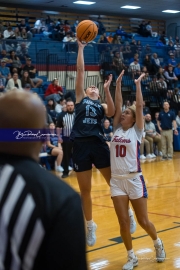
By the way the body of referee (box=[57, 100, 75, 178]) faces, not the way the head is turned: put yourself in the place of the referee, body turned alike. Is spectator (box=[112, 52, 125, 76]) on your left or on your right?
on your left

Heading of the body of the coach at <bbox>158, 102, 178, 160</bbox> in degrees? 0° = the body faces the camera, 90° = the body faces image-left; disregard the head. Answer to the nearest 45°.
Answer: approximately 0°

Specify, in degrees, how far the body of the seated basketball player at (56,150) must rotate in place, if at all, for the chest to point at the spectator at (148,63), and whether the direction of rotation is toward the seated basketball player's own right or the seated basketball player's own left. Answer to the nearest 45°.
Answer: approximately 90° to the seated basketball player's own left

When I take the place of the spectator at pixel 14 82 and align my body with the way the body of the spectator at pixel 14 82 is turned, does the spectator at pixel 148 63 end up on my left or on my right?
on my left

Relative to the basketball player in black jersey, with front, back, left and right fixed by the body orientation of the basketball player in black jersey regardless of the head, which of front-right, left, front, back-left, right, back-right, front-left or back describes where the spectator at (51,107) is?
back

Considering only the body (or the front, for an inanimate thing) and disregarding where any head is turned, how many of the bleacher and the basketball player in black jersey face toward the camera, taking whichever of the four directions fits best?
2

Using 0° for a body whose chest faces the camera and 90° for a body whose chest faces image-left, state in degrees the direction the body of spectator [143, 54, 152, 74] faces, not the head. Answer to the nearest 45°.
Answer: approximately 45°

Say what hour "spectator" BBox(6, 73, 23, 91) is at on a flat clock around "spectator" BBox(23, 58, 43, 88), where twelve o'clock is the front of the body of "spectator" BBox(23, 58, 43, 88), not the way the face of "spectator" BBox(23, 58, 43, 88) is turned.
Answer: "spectator" BBox(6, 73, 23, 91) is roughly at 2 o'clock from "spectator" BBox(23, 58, 43, 88).

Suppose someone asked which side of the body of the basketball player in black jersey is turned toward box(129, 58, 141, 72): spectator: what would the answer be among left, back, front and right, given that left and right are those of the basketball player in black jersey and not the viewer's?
back
